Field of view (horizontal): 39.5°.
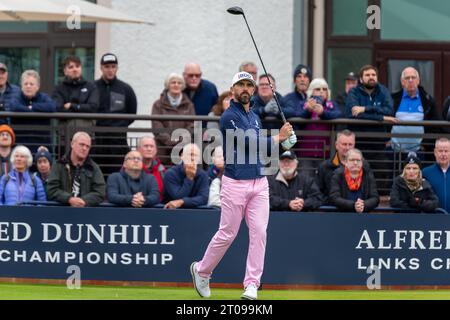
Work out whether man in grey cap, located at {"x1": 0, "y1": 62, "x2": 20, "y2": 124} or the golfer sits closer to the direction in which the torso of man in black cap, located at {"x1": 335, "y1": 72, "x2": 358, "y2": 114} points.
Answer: the golfer

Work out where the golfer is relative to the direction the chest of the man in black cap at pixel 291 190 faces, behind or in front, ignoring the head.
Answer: in front

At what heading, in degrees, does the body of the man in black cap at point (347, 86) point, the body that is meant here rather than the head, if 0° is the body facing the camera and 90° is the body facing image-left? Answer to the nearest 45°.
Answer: approximately 0°

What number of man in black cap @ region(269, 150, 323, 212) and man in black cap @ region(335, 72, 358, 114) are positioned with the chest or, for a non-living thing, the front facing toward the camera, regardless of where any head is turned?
2

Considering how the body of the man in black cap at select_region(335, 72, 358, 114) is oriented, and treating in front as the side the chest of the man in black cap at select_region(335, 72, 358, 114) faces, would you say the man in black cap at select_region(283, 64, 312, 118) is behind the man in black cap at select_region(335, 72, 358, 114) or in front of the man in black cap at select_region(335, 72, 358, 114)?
in front

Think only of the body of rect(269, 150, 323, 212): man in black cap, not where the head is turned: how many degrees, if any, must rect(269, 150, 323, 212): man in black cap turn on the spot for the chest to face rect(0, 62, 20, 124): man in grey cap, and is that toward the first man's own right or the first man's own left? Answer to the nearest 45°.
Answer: approximately 90° to the first man's own right

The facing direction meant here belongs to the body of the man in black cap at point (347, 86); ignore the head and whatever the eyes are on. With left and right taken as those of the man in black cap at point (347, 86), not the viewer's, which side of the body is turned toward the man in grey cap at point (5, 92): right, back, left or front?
right
